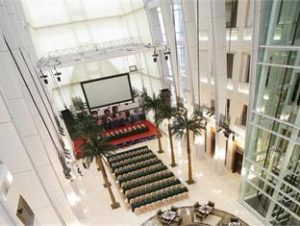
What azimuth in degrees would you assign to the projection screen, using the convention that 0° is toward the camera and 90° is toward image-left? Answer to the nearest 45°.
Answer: approximately 0°

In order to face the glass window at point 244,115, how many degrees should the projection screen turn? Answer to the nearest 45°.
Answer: approximately 45° to its left

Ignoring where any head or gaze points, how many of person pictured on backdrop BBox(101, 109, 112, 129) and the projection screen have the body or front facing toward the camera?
2

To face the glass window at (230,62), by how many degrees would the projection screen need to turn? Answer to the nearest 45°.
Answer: approximately 45° to its left
